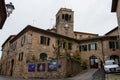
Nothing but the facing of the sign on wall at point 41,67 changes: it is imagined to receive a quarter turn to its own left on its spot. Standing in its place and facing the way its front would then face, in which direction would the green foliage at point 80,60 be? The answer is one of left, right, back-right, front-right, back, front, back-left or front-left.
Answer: front-left

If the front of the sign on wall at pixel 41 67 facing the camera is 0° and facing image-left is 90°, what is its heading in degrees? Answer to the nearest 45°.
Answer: approximately 0°
